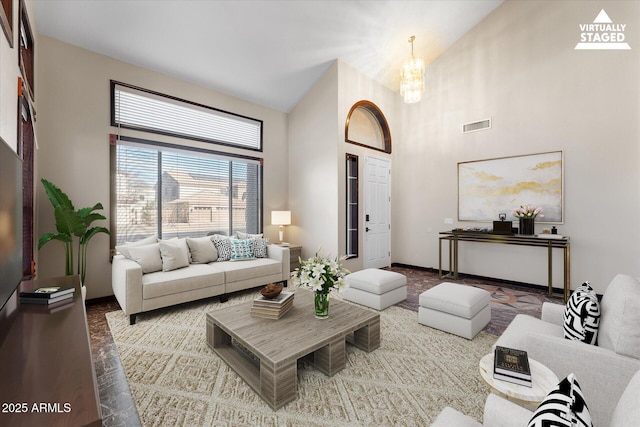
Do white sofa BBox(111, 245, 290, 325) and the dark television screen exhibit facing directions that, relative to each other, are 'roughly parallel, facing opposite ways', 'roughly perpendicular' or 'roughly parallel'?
roughly perpendicular

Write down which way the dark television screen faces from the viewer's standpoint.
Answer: facing to the right of the viewer

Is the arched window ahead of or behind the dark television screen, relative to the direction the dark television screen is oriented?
ahead

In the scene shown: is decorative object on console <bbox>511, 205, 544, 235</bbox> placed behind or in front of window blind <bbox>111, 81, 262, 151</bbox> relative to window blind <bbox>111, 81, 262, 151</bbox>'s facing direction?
in front

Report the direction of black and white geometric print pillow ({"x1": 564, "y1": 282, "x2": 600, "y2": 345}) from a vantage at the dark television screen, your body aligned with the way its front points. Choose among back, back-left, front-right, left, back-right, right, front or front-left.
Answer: front-right

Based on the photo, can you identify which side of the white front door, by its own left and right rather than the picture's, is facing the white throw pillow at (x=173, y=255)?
right

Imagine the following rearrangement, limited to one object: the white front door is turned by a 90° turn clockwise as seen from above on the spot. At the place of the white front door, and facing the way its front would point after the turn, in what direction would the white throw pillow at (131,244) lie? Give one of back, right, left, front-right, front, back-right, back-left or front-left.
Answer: front

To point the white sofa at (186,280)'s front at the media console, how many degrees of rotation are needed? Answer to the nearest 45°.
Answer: approximately 45° to its right

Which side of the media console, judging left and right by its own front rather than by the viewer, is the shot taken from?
right

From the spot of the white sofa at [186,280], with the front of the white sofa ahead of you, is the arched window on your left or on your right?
on your left

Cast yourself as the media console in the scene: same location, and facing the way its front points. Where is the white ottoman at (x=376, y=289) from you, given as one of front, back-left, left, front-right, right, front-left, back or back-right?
front

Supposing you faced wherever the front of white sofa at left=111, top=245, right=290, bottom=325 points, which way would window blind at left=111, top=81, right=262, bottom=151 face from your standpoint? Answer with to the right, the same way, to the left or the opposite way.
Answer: the same way
